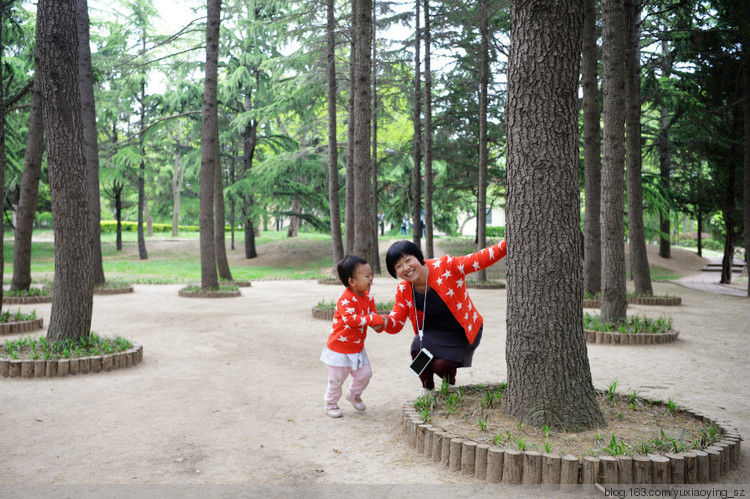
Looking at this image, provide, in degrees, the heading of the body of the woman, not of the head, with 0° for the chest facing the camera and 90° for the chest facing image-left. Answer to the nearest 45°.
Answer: approximately 45°

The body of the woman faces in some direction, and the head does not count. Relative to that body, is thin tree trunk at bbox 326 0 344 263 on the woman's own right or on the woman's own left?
on the woman's own right

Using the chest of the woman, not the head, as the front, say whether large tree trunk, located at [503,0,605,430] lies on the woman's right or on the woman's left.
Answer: on the woman's left

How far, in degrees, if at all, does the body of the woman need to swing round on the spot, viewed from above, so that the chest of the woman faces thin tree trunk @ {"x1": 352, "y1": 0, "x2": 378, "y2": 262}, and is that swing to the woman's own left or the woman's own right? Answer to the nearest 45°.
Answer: approximately 135° to the woman's own right

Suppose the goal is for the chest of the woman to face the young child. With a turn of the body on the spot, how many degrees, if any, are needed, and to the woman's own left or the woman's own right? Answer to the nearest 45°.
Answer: approximately 45° to the woman's own right

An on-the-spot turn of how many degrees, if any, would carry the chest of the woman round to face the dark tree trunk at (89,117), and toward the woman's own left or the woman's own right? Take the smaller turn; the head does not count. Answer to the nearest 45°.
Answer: approximately 90° to the woman's own right

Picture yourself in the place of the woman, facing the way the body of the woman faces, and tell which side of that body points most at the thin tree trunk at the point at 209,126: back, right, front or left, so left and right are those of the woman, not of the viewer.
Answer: right

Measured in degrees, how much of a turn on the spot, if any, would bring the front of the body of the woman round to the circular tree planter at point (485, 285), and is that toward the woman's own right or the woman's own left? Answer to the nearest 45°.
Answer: approximately 135° to the woman's own right
